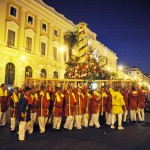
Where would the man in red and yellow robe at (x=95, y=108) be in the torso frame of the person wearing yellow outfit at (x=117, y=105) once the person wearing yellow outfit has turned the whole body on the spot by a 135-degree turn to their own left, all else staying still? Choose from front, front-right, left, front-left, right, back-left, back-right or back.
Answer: front-right

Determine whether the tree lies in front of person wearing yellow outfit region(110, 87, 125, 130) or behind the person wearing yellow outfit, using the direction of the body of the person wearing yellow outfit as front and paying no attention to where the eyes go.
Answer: in front

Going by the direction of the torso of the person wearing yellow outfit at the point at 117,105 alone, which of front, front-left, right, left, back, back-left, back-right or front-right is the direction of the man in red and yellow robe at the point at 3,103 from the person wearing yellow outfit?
left

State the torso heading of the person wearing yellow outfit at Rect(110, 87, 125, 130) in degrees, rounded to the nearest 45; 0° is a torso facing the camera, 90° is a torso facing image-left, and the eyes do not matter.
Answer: approximately 180°

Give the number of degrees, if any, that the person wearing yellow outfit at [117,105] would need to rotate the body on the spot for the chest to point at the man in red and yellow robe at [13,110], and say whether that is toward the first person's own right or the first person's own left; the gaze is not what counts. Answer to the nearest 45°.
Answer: approximately 90° to the first person's own left

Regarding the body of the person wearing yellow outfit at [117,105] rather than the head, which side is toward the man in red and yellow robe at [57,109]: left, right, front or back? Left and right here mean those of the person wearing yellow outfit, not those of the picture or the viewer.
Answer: left
